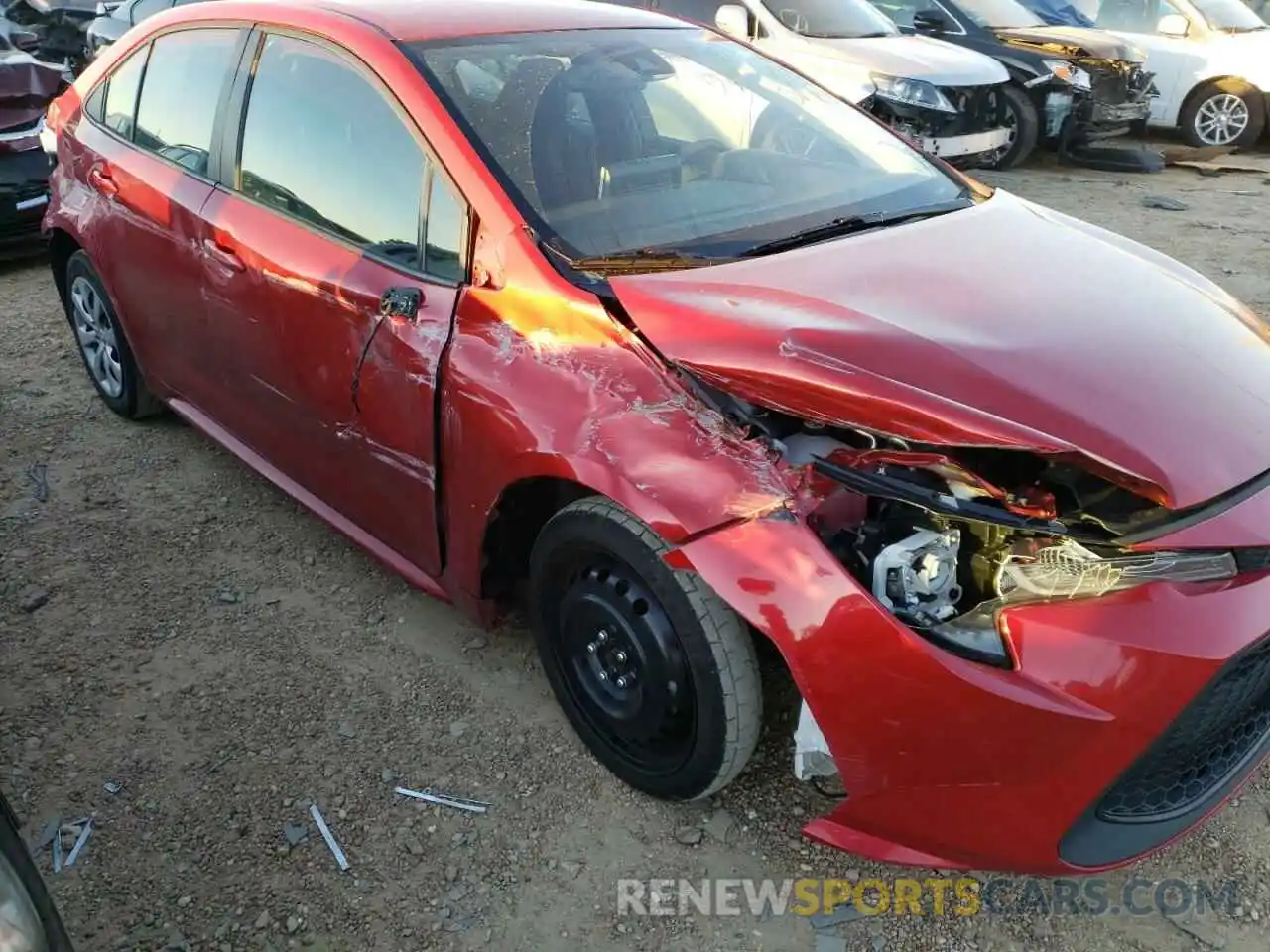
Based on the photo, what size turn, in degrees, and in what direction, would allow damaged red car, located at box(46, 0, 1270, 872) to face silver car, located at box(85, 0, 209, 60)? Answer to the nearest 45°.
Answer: approximately 180°

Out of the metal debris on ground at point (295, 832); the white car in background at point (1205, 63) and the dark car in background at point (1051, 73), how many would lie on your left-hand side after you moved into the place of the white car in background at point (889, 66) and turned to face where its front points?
2

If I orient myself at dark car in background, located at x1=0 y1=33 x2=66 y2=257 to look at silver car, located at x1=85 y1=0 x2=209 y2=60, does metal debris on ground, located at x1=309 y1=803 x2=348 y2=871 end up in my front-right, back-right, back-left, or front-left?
back-right

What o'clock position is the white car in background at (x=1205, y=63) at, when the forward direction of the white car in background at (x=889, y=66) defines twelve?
the white car in background at (x=1205, y=63) is roughly at 9 o'clock from the white car in background at (x=889, y=66).

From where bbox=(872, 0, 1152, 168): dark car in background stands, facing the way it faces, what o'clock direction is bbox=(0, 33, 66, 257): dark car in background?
bbox=(0, 33, 66, 257): dark car in background is roughly at 3 o'clock from bbox=(872, 0, 1152, 168): dark car in background.

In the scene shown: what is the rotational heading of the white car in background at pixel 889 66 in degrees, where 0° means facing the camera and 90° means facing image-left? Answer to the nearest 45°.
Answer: approximately 315°

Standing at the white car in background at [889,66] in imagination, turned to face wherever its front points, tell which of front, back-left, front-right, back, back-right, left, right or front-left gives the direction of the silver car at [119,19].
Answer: back-right

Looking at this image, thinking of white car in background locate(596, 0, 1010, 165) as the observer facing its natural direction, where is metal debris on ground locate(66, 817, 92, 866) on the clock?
The metal debris on ground is roughly at 2 o'clock from the white car in background.

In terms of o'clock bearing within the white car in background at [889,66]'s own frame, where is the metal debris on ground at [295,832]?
The metal debris on ground is roughly at 2 o'clock from the white car in background.

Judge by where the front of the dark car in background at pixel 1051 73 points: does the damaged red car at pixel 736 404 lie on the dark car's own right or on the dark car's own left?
on the dark car's own right
